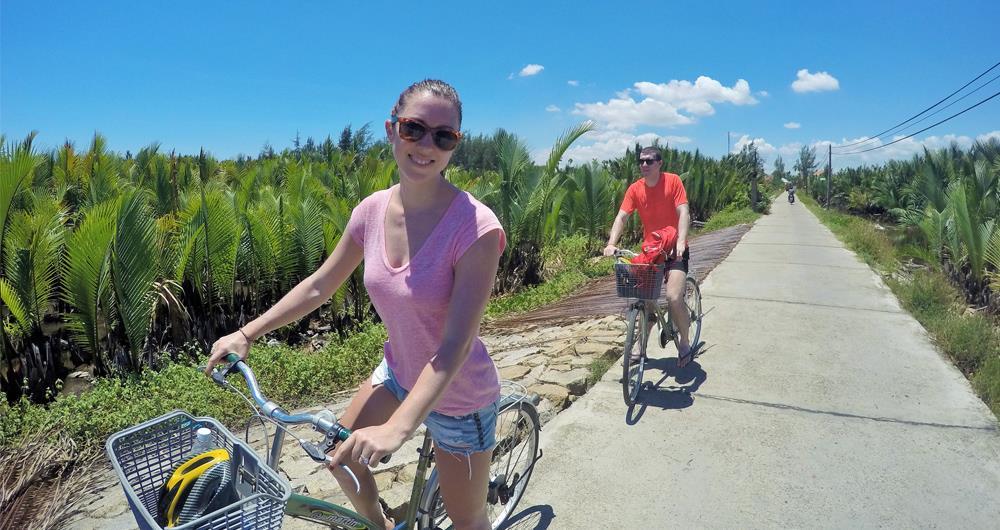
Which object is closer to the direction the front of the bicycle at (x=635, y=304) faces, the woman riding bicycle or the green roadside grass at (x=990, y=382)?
the woman riding bicycle

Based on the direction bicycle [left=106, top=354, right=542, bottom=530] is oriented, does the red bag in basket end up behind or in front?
behind

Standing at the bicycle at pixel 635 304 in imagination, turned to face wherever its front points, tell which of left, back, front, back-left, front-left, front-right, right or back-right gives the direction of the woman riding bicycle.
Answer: front-left

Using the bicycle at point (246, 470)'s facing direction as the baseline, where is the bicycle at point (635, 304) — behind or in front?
behind

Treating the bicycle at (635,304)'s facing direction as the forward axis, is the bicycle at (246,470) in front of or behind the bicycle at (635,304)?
in front

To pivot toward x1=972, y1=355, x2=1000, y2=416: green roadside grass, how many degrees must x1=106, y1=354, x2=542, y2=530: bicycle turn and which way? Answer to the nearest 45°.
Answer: approximately 135° to its left

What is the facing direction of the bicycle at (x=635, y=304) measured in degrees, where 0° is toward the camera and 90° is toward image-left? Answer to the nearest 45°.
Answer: approximately 45°

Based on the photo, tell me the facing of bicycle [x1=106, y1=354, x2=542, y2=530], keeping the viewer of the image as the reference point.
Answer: facing the viewer and to the left of the viewer

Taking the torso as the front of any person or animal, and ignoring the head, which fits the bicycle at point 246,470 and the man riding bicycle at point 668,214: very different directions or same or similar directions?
same or similar directions

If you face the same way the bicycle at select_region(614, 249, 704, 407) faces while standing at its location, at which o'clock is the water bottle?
The water bottle is roughly at 11 o'clock from the bicycle.

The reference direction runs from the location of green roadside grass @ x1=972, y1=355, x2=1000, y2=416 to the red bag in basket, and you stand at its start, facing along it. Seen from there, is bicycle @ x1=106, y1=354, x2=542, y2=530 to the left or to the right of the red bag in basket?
left

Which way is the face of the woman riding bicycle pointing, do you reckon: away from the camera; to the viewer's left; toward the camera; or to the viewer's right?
toward the camera

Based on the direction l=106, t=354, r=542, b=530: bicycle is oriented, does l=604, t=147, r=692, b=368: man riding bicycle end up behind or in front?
behind

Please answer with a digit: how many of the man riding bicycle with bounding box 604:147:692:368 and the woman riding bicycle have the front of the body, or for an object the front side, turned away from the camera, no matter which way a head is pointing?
0
